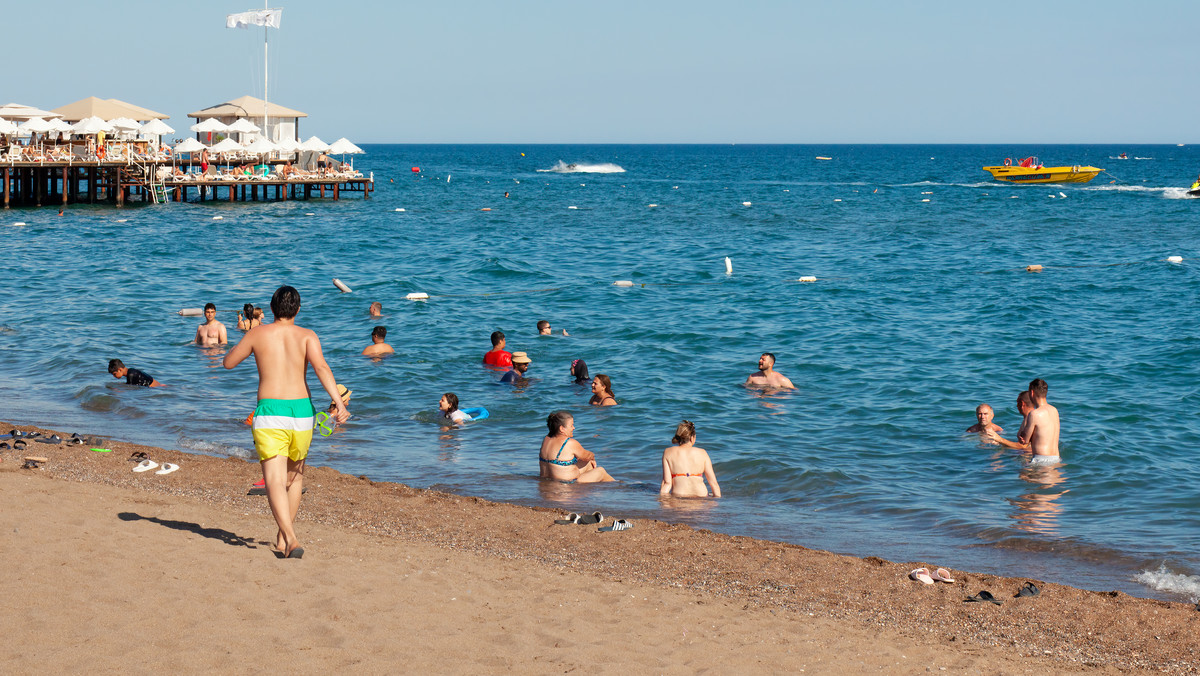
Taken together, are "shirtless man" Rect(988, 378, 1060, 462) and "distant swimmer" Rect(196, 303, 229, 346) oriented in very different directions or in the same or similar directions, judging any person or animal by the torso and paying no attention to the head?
very different directions

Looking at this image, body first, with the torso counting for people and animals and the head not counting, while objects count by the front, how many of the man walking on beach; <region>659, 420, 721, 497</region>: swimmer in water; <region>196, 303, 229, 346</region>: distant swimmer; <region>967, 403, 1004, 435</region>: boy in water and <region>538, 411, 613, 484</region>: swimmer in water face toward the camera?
2

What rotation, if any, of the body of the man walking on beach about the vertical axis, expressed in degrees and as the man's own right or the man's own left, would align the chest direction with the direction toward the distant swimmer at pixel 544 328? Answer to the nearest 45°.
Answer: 0° — they already face them

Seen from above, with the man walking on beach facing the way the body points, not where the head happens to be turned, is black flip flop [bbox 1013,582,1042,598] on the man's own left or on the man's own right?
on the man's own right

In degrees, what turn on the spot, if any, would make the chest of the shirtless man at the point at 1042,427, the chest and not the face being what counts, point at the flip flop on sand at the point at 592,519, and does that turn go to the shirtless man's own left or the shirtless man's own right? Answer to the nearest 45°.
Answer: approximately 90° to the shirtless man's own left

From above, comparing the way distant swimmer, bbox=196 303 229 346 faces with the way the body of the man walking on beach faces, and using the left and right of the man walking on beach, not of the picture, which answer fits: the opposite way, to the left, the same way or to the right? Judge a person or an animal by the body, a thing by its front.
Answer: the opposite way

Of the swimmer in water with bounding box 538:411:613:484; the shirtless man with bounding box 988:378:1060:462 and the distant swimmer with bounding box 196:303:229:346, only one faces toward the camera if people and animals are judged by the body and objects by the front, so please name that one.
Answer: the distant swimmer

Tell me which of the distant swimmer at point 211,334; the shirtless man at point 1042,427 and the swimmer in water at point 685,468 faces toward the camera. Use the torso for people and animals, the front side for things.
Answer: the distant swimmer

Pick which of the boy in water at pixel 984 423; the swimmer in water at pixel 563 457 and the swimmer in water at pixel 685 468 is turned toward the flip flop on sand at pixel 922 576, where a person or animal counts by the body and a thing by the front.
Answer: the boy in water

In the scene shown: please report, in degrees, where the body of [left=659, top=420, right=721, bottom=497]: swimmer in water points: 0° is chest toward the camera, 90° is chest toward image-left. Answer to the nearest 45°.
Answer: approximately 180°

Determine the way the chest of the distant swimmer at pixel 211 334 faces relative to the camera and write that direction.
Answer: toward the camera

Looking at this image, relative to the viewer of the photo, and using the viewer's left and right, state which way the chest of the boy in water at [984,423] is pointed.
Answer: facing the viewer

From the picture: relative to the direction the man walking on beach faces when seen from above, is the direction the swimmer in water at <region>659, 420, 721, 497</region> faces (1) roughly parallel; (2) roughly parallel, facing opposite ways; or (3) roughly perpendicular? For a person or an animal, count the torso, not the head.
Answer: roughly parallel

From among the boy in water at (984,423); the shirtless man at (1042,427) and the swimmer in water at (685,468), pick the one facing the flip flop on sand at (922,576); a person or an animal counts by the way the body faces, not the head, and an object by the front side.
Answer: the boy in water

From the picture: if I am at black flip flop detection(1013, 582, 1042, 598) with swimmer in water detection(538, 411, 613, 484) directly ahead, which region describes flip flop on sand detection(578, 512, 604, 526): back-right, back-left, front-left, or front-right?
front-left

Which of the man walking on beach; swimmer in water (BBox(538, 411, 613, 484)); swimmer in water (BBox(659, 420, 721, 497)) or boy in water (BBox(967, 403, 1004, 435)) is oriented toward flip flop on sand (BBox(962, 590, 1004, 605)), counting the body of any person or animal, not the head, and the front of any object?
the boy in water

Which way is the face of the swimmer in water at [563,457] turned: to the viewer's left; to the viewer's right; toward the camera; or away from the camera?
to the viewer's right

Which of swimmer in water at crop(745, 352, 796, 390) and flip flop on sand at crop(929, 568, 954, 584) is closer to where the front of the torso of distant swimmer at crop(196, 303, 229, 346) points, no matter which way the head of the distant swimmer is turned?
the flip flop on sand

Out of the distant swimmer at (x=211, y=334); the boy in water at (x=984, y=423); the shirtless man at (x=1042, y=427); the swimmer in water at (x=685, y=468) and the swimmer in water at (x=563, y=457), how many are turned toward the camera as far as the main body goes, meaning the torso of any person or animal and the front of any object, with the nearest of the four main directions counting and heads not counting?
2
